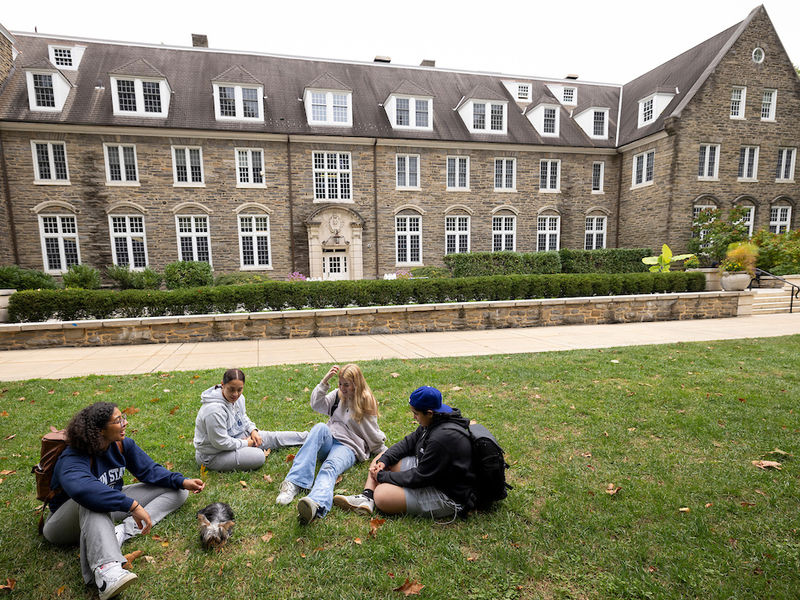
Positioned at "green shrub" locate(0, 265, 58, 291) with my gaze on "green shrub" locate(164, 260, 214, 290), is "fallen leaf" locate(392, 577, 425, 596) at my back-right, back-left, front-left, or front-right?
front-right

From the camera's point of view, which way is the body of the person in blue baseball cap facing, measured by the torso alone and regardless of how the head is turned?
to the viewer's left

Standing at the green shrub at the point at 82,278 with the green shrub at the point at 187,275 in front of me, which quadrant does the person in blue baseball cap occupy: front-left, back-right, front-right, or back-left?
front-right

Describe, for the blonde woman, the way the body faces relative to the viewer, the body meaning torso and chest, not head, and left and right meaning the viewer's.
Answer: facing the viewer and to the left of the viewer

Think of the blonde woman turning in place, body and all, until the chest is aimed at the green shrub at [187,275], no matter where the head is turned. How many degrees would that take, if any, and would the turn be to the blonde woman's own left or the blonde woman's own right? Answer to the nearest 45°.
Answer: approximately 135° to the blonde woman's own right

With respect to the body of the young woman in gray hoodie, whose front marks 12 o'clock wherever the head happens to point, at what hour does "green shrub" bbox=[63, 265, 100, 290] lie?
The green shrub is roughly at 7 o'clock from the young woman in gray hoodie.

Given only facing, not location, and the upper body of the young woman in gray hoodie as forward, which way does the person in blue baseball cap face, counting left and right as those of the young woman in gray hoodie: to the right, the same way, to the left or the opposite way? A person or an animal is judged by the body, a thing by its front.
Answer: the opposite way

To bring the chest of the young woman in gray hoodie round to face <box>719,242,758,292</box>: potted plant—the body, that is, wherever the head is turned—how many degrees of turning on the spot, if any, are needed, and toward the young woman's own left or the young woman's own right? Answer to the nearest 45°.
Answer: approximately 45° to the young woman's own left

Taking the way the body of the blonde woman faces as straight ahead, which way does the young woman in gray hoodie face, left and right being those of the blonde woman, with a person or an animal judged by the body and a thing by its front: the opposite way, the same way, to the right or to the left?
to the left

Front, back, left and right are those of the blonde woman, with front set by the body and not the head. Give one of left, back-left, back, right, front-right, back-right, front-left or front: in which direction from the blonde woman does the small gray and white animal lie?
front

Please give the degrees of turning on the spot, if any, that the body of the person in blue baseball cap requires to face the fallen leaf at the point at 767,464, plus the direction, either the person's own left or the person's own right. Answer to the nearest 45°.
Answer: approximately 180°

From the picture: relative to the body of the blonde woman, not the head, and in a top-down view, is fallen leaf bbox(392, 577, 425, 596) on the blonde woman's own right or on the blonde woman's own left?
on the blonde woman's own left

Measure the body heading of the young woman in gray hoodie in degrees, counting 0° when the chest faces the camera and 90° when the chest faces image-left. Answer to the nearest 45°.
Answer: approximately 315°

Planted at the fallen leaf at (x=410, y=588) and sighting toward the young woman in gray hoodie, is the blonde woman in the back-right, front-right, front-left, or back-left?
front-right

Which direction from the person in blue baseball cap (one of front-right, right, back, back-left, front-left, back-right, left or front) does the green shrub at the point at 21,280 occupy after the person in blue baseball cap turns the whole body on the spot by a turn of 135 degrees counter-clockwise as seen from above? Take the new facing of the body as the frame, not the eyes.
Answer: back

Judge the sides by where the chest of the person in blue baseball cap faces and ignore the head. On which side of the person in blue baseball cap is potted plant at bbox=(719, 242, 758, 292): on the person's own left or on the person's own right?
on the person's own right

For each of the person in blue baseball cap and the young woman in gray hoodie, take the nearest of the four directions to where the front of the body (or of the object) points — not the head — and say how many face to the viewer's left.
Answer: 1

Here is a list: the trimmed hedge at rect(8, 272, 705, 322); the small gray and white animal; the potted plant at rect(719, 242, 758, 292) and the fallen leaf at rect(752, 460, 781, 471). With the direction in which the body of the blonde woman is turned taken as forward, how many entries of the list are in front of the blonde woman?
1
